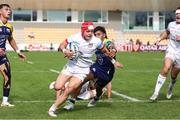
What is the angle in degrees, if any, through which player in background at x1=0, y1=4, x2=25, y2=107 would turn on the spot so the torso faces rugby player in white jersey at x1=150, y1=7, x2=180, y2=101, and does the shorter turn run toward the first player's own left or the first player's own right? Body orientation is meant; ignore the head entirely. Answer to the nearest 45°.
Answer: approximately 45° to the first player's own left

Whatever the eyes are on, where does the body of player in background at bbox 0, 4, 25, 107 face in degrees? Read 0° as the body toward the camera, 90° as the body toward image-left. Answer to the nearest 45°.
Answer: approximately 315°

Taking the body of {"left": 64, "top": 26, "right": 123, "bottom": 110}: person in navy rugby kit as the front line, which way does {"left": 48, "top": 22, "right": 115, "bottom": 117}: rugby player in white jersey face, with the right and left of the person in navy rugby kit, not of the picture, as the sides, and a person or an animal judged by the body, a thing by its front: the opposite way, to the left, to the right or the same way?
to the left

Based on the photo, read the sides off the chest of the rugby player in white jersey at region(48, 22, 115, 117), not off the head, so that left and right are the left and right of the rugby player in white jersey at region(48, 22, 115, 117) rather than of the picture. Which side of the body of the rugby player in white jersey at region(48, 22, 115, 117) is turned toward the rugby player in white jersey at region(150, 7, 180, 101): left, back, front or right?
left

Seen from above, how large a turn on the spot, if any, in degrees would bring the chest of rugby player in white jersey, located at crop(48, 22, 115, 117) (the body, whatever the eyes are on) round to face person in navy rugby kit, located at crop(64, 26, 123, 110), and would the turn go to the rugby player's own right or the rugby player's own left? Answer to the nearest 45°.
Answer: approximately 90° to the rugby player's own left
